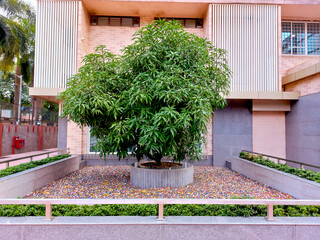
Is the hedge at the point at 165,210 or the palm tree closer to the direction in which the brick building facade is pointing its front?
the hedge

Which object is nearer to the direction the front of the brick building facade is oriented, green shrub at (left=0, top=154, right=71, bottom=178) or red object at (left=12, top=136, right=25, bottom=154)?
the green shrub

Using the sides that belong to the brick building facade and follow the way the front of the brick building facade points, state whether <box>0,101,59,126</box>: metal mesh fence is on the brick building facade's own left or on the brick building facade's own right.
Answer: on the brick building facade's own right

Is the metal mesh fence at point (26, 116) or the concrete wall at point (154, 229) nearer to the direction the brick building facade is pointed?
the concrete wall

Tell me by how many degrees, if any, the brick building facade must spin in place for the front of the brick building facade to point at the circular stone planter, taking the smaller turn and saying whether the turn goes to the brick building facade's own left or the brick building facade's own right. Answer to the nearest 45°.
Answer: approximately 45° to the brick building facade's own right

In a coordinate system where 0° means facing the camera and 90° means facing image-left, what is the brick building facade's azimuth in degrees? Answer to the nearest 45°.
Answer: approximately 0°

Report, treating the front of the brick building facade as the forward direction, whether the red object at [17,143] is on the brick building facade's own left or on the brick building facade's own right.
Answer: on the brick building facade's own right

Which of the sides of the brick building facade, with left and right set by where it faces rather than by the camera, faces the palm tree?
right

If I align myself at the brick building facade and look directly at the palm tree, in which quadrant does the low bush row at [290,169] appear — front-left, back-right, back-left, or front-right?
back-left
